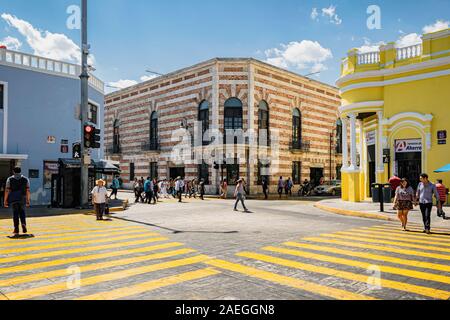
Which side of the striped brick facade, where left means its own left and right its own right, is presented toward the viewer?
front

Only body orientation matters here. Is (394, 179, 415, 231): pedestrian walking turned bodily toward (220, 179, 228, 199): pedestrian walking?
no

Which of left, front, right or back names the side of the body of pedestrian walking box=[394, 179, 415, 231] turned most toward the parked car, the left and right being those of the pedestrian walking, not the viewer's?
back

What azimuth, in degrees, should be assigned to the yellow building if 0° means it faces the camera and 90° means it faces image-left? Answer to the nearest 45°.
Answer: approximately 45°

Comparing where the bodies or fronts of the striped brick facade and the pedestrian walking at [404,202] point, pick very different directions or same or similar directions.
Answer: same or similar directions

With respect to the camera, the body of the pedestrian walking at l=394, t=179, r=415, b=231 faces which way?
toward the camera

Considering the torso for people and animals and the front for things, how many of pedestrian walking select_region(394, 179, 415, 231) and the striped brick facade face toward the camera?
2

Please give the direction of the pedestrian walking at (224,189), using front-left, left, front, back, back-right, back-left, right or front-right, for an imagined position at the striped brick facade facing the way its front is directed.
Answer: front

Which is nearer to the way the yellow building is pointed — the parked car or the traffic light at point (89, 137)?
the traffic light

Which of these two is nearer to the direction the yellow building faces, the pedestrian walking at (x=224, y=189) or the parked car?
the pedestrian walking

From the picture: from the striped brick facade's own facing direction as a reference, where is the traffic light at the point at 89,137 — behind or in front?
in front

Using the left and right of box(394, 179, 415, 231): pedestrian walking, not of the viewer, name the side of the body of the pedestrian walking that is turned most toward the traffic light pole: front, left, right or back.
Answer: right

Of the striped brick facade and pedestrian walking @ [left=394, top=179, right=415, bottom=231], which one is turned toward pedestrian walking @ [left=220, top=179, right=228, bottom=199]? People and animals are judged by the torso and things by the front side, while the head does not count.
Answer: the striped brick facade

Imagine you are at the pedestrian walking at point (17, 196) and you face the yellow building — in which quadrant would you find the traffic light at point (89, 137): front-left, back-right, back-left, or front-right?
front-left

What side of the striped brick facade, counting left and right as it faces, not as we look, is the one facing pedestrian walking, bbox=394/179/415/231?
front
